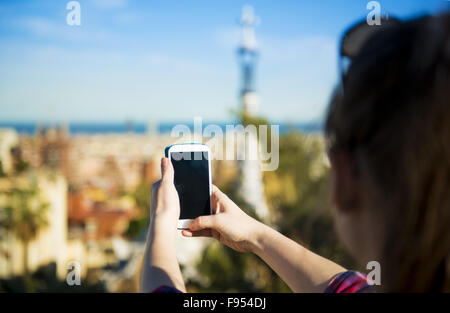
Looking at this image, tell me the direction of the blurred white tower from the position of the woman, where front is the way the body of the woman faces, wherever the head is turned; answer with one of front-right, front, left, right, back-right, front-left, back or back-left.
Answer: front-right

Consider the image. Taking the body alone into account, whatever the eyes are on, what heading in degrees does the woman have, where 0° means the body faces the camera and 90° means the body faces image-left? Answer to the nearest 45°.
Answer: approximately 135°

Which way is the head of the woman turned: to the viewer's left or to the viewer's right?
to the viewer's left
